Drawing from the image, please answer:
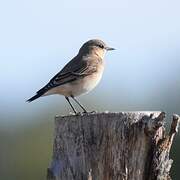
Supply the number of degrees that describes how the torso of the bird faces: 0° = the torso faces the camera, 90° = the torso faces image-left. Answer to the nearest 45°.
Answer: approximately 270°
